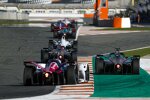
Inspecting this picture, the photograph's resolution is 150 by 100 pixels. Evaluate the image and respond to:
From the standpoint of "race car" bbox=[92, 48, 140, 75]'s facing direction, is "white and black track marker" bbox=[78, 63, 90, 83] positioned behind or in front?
behind

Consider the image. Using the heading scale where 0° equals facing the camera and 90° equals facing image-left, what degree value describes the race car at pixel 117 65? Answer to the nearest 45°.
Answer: approximately 180°

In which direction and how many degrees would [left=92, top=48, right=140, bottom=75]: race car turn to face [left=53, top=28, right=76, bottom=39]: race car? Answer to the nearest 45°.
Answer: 0° — it already faces it
